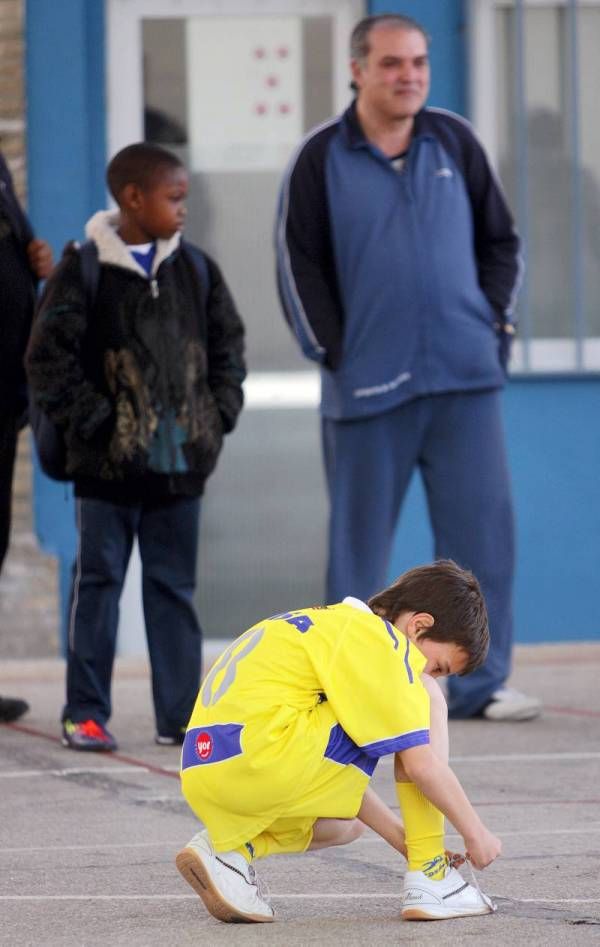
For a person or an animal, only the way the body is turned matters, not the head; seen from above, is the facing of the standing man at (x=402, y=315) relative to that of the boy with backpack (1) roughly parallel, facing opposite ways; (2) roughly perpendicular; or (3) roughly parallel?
roughly parallel

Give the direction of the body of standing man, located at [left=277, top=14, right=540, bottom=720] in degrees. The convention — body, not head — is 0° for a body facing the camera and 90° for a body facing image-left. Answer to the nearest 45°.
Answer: approximately 315°

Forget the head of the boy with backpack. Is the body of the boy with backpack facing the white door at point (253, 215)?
no

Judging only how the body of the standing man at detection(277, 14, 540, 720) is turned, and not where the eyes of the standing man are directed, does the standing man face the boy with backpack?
no

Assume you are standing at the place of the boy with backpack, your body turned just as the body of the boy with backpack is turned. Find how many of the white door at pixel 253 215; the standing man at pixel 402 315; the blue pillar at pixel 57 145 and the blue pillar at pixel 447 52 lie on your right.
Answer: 0

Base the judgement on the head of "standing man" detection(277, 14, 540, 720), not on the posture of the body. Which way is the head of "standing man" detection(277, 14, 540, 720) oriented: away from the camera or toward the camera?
toward the camera

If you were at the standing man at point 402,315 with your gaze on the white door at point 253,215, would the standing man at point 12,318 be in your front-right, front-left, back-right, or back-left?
front-left

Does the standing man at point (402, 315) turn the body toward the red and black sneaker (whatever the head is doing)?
no

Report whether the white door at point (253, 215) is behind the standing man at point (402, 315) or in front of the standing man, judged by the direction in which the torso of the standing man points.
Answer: behind

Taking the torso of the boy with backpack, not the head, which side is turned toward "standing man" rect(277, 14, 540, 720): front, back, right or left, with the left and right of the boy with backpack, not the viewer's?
left

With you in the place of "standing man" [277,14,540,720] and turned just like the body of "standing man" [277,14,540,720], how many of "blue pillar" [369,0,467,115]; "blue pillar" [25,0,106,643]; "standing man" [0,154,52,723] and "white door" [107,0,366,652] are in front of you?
0

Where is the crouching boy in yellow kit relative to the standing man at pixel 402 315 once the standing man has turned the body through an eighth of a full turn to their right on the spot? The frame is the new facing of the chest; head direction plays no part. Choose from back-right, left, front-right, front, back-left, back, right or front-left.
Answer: front

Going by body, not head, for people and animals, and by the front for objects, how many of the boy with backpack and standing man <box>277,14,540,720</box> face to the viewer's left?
0

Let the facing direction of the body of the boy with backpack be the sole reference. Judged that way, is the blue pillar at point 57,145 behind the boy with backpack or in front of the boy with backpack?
behind
